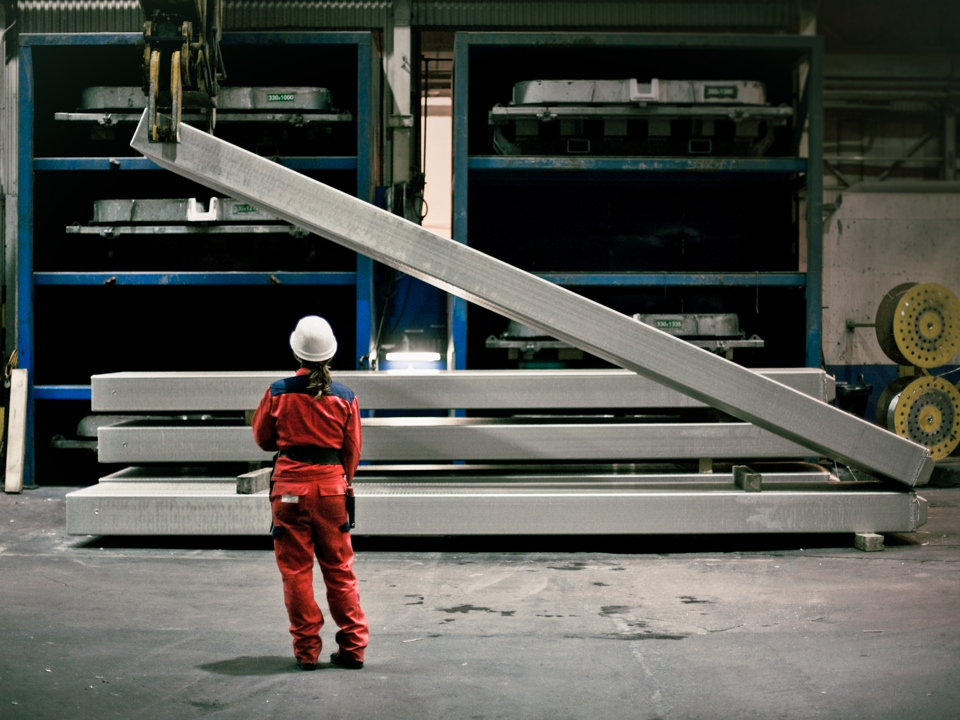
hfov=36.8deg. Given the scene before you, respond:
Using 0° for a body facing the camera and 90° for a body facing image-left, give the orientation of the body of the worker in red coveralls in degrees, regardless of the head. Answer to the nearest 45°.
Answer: approximately 180°

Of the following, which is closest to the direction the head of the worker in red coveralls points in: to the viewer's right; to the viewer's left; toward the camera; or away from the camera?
away from the camera

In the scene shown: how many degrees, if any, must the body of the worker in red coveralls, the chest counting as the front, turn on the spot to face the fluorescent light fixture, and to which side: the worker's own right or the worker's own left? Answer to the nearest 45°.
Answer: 0° — they already face it

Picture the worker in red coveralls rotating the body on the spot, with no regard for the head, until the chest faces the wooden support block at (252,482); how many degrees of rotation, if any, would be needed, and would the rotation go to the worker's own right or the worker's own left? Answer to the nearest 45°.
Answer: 0° — they already face it
